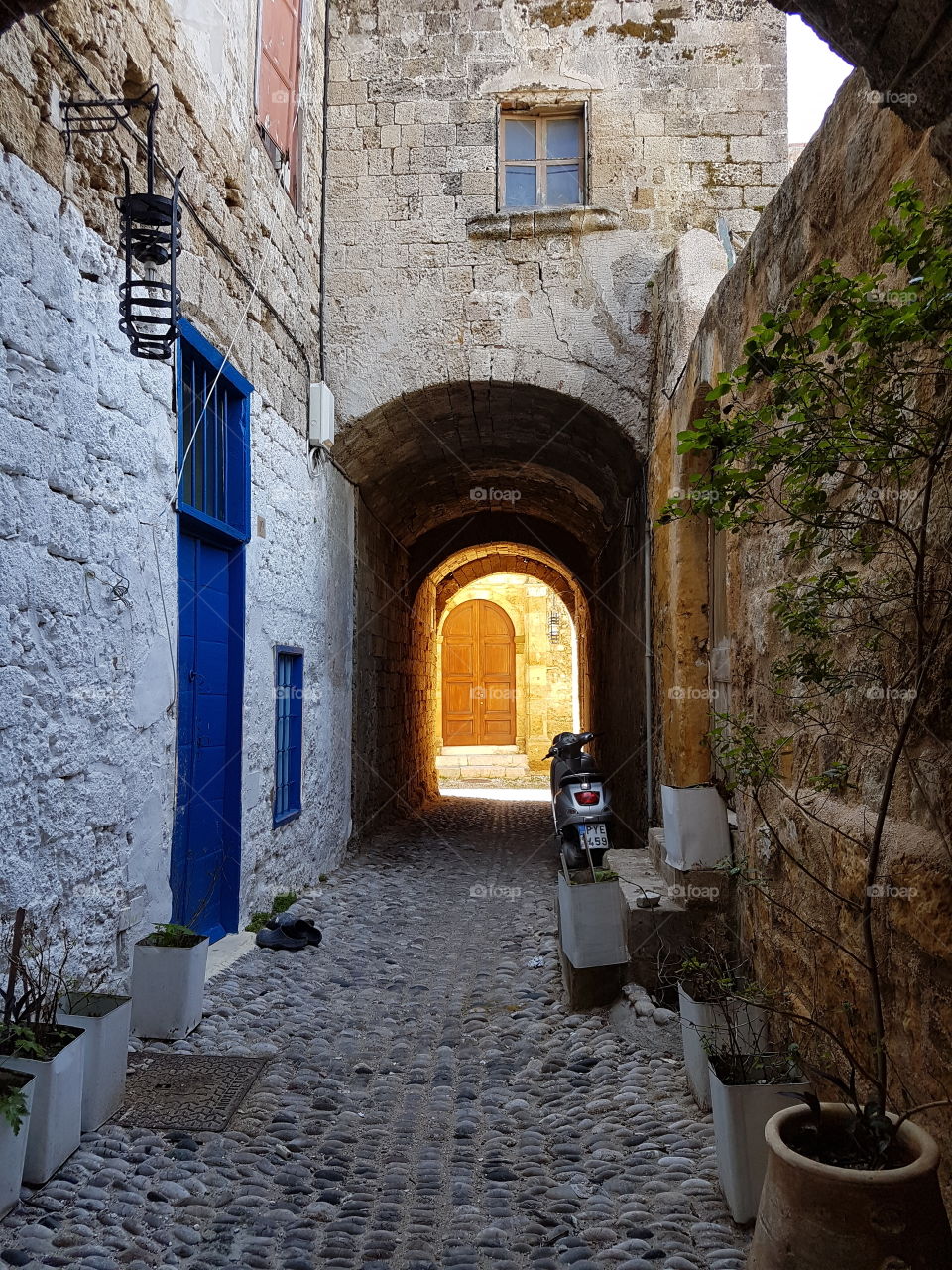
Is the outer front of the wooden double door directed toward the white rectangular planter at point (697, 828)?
yes

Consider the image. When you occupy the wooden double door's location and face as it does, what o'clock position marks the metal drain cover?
The metal drain cover is roughly at 12 o'clock from the wooden double door.

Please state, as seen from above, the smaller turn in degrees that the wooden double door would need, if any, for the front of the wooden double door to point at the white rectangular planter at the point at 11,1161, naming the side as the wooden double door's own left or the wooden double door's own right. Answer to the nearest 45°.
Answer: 0° — it already faces it

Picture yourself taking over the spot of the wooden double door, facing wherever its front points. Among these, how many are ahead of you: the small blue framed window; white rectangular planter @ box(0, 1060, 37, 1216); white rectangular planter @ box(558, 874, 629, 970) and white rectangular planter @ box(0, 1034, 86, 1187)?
4

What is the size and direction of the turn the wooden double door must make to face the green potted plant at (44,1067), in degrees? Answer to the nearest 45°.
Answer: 0° — it already faces it

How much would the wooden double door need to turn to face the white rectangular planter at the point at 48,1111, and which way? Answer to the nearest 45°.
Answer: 0° — it already faces it

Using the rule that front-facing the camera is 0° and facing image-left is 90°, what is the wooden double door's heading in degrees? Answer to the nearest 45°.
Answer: approximately 0°

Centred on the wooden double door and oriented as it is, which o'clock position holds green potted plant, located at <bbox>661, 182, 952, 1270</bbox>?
The green potted plant is roughly at 12 o'clock from the wooden double door.

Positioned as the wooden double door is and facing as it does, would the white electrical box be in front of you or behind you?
in front

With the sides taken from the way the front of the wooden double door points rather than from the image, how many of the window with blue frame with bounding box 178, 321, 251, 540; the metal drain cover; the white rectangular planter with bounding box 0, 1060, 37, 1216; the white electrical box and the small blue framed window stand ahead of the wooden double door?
5

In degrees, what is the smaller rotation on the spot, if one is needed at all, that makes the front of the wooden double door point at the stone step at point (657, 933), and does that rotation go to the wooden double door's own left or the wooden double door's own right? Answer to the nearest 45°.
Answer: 0° — it already faces it

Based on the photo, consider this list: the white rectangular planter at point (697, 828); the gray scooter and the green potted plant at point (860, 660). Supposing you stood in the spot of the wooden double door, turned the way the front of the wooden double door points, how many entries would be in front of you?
3

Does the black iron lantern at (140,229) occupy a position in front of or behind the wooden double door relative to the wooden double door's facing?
in front
